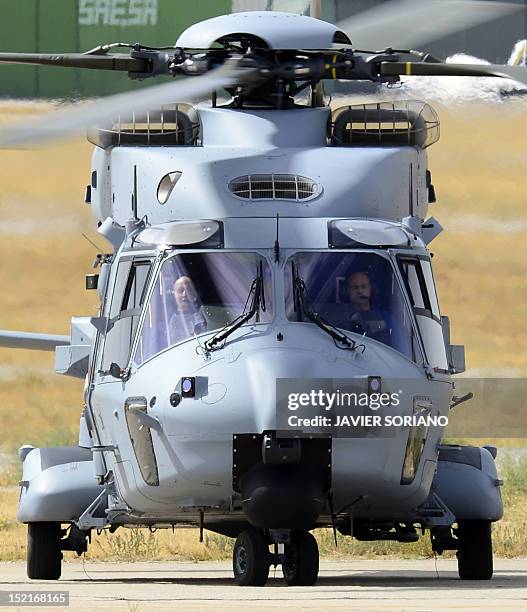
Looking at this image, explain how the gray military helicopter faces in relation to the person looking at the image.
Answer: facing the viewer

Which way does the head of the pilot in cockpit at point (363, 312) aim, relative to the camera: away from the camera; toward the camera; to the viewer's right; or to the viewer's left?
toward the camera

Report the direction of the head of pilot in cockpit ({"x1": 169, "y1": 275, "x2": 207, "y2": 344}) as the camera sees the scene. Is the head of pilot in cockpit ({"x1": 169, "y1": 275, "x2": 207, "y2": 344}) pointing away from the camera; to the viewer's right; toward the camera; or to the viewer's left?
toward the camera
